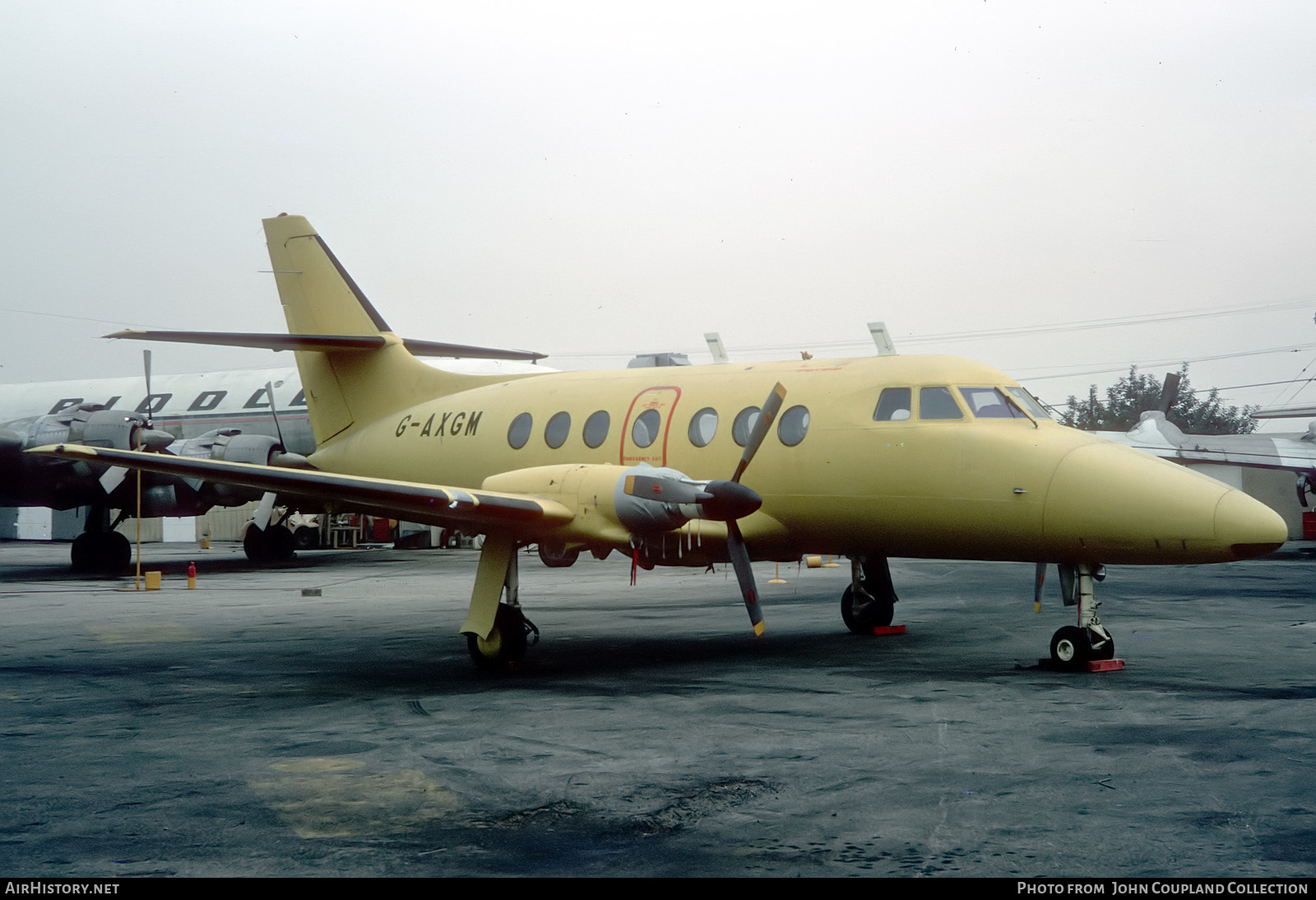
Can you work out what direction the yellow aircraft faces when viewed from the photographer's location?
facing the viewer and to the right of the viewer

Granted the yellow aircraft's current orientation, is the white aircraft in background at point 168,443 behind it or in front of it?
behind
